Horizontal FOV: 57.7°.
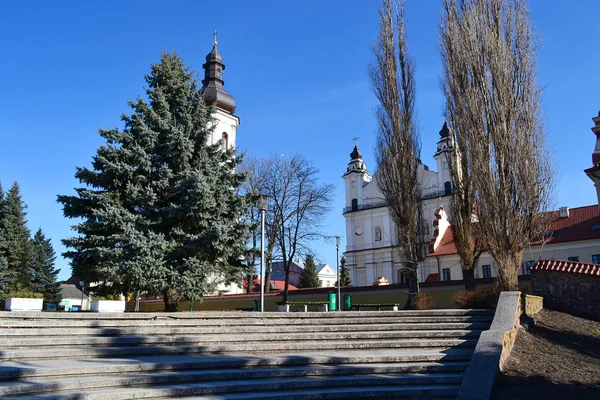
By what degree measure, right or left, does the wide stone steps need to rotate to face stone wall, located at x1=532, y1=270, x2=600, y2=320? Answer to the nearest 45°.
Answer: approximately 135° to its left

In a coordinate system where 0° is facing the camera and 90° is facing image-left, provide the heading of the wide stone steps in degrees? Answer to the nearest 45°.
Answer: approximately 0°

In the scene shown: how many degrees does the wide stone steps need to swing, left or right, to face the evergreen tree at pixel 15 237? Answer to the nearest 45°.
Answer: approximately 135° to its right

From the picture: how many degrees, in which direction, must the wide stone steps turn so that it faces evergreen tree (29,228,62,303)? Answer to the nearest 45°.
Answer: approximately 135° to its right

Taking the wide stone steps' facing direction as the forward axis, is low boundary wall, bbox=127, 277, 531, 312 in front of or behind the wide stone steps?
behind

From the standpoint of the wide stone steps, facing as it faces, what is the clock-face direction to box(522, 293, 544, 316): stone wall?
The stone wall is roughly at 8 o'clock from the wide stone steps.

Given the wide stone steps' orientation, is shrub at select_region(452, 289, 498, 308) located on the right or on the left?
on its left

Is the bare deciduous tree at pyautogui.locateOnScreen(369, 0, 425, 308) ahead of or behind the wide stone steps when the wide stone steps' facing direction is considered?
behind

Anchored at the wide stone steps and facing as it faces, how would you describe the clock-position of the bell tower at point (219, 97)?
The bell tower is roughly at 6 o'clock from the wide stone steps.
